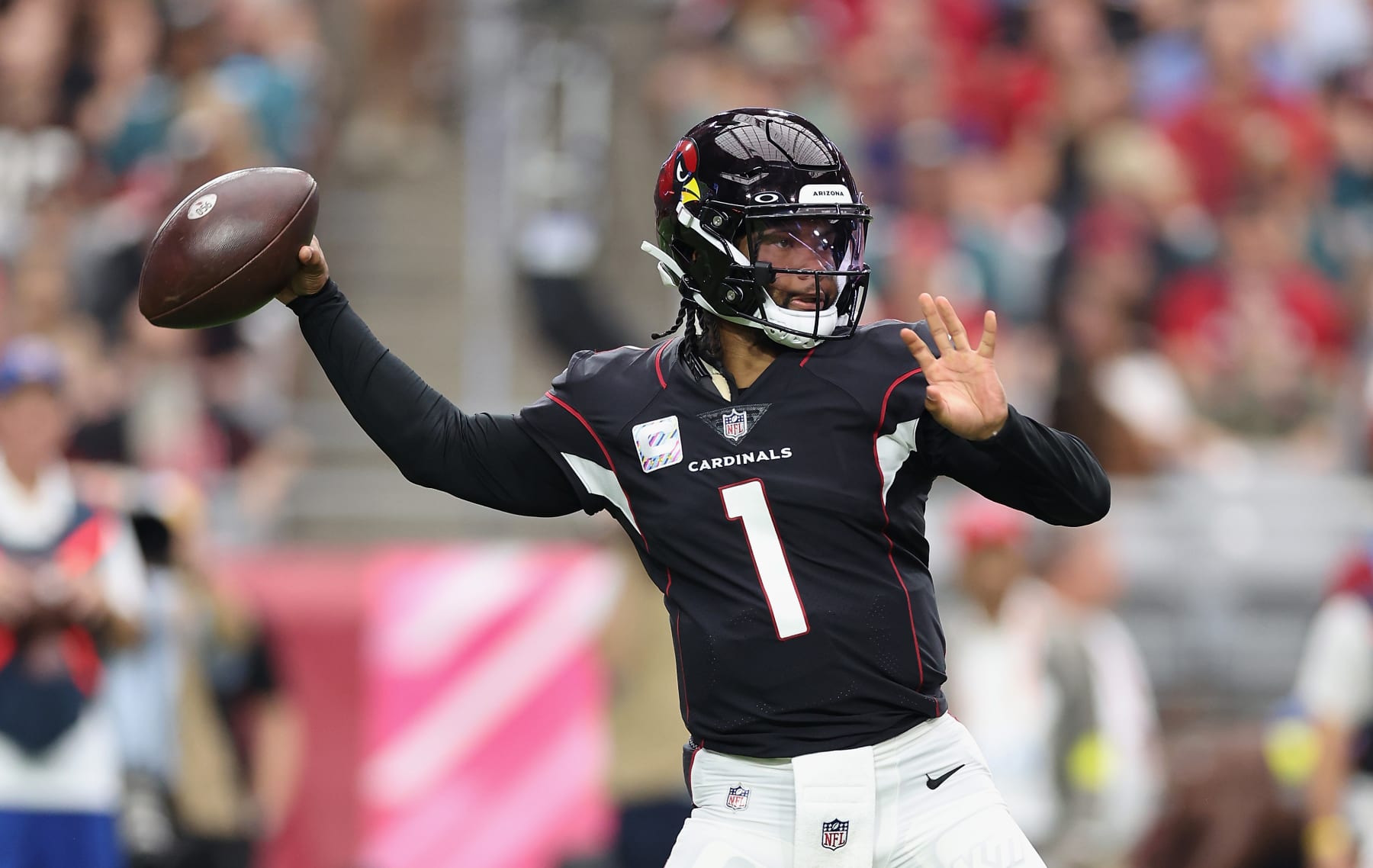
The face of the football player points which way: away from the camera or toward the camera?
toward the camera

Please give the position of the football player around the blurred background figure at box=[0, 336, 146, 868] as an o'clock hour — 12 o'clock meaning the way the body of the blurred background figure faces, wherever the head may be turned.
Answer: The football player is roughly at 11 o'clock from the blurred background figure.

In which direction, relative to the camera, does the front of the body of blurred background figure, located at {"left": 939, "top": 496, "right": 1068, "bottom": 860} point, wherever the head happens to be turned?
toward the camera

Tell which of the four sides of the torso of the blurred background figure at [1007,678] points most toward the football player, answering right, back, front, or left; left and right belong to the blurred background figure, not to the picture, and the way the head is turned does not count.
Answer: front

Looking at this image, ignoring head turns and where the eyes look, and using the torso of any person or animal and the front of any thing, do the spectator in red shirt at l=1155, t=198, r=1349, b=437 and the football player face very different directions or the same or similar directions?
same or similar directions

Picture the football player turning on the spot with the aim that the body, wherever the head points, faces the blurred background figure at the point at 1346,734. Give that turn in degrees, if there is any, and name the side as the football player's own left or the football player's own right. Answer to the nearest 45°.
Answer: approximately 135° to the football player's own left

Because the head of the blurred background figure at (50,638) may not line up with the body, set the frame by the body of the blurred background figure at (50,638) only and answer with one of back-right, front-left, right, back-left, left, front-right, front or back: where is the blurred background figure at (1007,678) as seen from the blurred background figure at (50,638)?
left

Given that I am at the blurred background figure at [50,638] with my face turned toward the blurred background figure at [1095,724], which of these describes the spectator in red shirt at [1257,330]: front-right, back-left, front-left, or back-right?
front-left

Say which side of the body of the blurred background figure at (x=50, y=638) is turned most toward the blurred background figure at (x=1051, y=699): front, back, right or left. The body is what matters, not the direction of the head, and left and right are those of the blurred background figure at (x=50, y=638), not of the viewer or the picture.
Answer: left

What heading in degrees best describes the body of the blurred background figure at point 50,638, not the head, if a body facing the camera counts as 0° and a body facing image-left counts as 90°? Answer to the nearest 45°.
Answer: approximately 0°

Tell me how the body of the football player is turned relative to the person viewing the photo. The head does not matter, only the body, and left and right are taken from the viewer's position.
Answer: facing the viewer

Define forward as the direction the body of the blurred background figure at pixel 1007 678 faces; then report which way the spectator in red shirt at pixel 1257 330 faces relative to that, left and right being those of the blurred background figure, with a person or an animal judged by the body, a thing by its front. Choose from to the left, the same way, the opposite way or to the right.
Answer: the same way

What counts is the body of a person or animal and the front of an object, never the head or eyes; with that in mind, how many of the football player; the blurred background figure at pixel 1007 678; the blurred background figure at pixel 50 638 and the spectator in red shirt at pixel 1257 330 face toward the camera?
4

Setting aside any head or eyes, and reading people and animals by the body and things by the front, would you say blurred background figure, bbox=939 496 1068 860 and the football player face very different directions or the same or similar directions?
same or similar directions

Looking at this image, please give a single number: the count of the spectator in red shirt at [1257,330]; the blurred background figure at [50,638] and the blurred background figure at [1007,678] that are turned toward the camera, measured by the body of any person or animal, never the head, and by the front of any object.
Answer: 3
